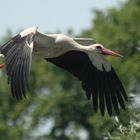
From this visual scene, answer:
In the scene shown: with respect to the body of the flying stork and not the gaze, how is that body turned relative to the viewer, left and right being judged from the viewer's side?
facing the viewer and to the right of the viewer
